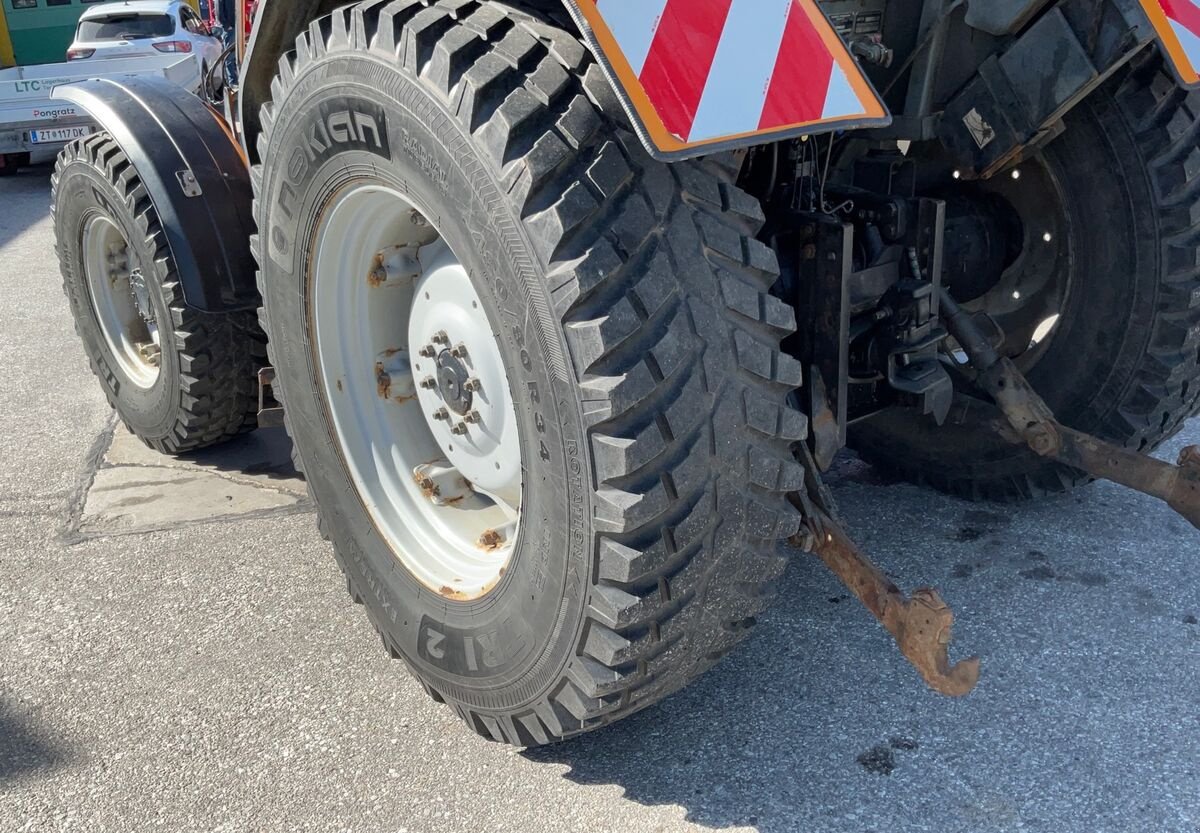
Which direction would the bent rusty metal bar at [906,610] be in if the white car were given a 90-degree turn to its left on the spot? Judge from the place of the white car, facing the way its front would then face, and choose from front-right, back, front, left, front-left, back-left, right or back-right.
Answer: back-left

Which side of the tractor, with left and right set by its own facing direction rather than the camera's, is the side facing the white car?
front

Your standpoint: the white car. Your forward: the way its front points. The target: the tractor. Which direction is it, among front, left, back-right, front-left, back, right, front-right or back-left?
back-right

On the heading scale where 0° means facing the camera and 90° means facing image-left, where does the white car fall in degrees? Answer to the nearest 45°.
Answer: approximately 225°

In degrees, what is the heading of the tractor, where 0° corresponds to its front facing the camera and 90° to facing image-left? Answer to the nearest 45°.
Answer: approximately 135°

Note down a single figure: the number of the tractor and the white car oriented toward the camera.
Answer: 0
